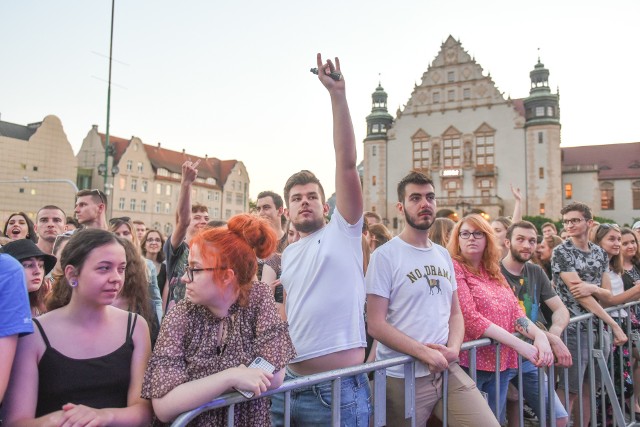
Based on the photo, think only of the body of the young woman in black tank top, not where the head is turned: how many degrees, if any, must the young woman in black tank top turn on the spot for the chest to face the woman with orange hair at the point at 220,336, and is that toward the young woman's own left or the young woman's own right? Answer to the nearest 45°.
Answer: approximately 45° to the young woman's own left

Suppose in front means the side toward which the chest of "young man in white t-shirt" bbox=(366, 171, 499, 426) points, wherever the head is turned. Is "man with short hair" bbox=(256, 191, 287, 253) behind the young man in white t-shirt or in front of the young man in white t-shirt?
behind

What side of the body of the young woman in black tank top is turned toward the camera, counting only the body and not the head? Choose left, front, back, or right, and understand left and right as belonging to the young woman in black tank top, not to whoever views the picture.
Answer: front

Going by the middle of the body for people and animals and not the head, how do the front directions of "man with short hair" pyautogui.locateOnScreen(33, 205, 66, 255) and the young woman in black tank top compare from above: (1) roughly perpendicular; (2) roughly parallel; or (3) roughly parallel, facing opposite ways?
roughly parallel

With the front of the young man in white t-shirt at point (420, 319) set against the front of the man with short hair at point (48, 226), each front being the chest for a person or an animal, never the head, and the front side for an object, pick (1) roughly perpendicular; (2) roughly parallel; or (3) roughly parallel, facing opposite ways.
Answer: roughly parallel

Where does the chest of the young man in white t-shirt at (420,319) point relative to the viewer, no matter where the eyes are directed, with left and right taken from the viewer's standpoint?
facing the viewer and to the right of the viewer

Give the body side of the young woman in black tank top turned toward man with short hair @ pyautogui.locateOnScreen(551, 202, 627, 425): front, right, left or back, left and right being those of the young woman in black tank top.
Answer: left

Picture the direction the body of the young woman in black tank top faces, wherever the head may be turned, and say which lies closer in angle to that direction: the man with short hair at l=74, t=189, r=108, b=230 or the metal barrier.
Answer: the metal barrier

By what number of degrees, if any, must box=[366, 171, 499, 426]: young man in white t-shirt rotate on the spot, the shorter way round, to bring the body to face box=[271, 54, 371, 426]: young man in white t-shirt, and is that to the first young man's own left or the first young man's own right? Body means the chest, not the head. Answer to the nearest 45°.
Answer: approximately 90° to the first young man's own right

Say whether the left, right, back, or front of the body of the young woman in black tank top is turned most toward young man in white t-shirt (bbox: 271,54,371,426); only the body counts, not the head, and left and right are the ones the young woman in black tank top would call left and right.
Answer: left

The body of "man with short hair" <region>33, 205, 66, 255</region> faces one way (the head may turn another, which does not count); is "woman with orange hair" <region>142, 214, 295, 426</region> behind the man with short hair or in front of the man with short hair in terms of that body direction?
in front

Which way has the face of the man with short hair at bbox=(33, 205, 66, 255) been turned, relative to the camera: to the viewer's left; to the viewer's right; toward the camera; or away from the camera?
toward the camera

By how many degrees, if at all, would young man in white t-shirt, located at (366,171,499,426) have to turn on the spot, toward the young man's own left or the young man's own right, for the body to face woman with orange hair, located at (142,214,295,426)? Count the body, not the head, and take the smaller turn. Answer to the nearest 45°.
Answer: approximately 90° to the young man's own right

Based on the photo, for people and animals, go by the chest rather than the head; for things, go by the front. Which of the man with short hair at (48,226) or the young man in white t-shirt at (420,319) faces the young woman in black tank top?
the man with short hair

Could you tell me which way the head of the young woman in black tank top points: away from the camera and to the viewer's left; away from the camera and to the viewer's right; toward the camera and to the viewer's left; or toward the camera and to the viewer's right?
toward the camera and to the viewer's right

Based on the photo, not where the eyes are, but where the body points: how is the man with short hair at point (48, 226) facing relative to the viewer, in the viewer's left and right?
facing the viewer

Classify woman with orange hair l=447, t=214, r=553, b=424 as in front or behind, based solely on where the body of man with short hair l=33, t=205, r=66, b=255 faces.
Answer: in front

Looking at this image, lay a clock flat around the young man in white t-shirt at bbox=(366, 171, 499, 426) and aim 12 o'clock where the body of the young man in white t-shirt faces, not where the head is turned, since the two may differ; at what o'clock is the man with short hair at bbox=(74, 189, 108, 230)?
The man with short hair is roughly at 5 o'clock from the young man in white t-shirt.

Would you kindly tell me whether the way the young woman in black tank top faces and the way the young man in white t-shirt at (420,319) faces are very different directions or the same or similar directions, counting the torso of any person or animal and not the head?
same or similar directions
